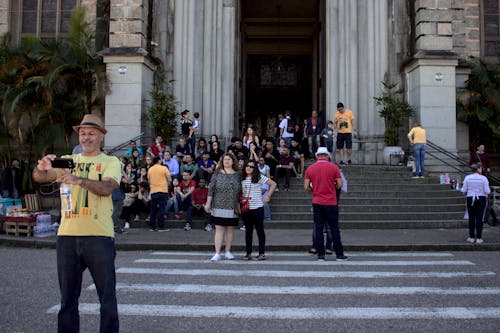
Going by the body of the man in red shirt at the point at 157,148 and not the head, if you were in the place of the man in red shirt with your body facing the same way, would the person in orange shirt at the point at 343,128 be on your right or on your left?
on your left

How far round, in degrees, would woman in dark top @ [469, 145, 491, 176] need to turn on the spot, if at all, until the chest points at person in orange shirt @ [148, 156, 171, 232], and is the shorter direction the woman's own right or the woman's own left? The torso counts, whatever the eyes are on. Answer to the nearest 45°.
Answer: approximately 45° to the woman's own right

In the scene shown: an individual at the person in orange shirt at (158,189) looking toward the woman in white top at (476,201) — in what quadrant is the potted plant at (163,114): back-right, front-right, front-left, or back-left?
back-left

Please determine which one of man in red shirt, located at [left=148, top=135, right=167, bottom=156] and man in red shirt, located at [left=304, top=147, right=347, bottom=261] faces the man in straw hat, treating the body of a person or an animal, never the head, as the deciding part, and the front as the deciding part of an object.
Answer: man in red shirt, located at [left=148, top=135, right=167, bottom=156]

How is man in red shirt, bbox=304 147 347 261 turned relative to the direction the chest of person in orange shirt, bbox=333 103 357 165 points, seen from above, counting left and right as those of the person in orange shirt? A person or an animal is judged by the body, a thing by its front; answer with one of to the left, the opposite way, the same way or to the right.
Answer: the opposite way

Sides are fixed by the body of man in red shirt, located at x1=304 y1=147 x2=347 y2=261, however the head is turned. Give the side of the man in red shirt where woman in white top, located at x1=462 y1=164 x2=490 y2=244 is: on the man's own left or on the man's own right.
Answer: on the man's own right

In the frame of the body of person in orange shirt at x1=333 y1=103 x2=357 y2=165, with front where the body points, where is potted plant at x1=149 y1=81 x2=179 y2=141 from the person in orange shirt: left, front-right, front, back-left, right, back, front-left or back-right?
right

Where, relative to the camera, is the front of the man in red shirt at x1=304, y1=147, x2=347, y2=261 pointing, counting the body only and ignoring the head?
away from the camera

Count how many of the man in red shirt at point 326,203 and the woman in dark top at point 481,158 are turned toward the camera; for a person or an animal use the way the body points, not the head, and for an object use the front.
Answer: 1

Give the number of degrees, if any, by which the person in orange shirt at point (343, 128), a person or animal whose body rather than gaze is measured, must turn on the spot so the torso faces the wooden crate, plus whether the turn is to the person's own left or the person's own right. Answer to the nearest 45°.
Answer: approximately 45° to the person's own right
